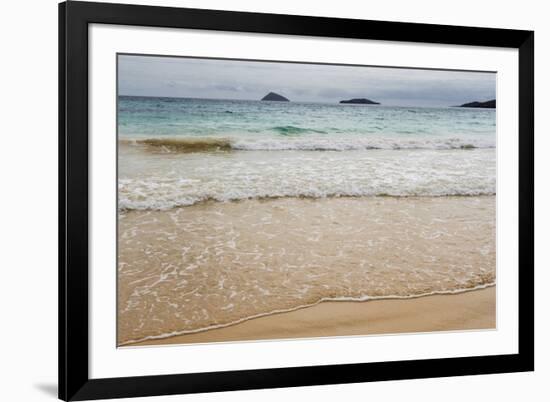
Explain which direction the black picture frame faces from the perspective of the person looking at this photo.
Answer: facing the viewer and to the right of the viewer
